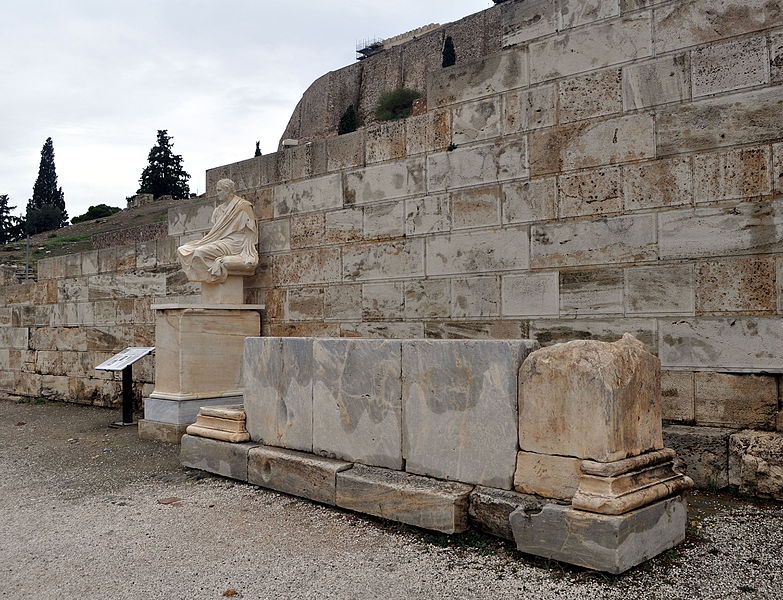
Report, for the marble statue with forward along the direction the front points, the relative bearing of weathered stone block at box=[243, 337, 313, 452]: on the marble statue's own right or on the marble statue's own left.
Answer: on the marble statue's own left

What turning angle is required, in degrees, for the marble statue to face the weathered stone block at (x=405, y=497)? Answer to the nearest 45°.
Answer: approximately 45° to its left

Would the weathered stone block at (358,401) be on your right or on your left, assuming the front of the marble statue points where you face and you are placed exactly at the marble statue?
on your left

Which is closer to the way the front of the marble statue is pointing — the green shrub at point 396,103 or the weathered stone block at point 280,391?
the weathered stone block

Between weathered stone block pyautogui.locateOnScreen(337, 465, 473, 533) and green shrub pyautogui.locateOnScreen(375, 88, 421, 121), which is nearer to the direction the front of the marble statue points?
the weathered stone block

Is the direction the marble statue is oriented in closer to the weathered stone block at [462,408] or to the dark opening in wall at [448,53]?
the weathered stone block

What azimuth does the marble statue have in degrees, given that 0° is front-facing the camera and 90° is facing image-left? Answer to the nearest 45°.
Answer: approximately 45°

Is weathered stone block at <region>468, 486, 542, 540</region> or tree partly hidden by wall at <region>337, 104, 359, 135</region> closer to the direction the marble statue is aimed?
the weathered stone block

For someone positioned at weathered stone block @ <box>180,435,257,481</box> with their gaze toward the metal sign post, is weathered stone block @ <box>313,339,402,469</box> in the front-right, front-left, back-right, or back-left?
back-right

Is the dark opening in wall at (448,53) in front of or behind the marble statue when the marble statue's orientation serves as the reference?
behind

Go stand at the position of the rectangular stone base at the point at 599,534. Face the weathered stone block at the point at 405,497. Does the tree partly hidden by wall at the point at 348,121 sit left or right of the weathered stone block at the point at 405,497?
right
